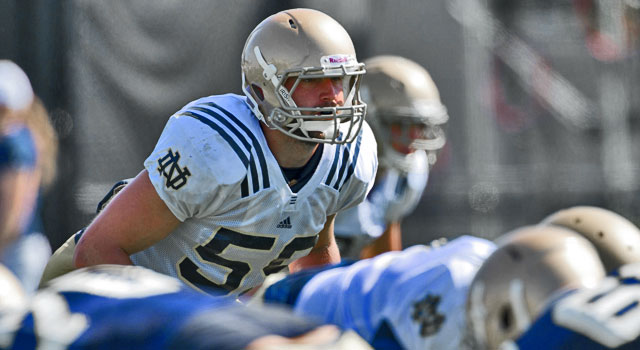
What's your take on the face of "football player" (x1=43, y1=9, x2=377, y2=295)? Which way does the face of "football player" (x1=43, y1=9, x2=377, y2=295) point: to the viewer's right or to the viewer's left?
to the viewer's right

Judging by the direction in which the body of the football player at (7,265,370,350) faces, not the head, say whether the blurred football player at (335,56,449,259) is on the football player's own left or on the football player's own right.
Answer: on the football player's own right
